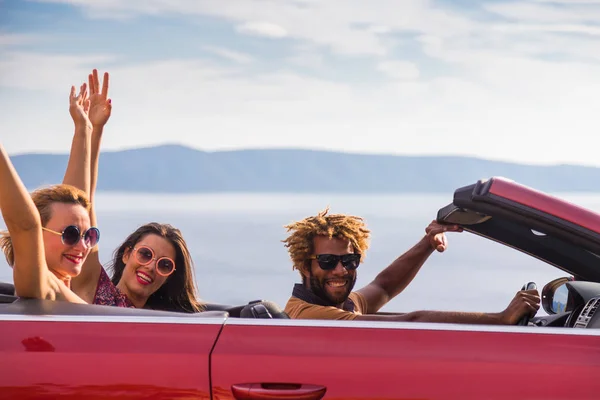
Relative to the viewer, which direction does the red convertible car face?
to the viewer's right
